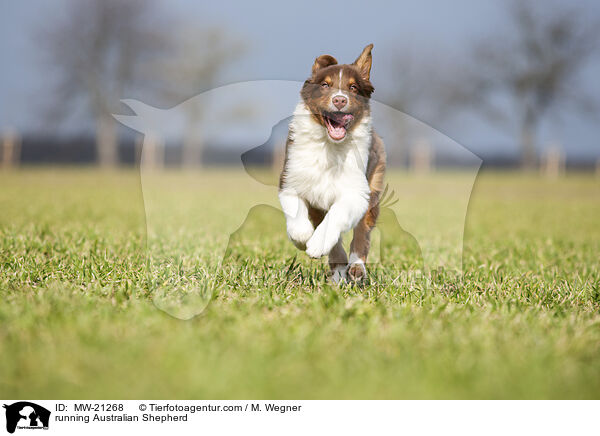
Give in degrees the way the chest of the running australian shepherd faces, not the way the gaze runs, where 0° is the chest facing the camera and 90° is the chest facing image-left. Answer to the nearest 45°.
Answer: approximately 0°

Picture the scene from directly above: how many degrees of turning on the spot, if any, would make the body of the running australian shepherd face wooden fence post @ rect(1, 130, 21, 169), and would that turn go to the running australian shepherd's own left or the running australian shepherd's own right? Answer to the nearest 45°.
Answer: approximately 135° to the running australian shepherd's own right

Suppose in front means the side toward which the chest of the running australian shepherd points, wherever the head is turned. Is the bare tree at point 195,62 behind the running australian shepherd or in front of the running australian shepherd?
behind

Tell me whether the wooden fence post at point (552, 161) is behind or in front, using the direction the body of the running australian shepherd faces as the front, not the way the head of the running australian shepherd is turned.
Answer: behind

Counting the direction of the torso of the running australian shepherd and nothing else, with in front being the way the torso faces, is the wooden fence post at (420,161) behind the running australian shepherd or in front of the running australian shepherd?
behind
